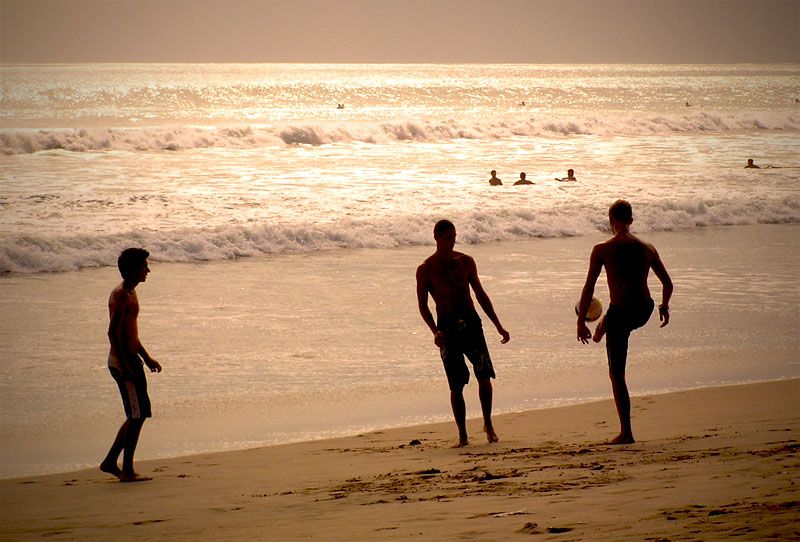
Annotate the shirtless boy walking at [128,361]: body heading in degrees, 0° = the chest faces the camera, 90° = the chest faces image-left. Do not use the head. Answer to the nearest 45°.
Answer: approximately 270°

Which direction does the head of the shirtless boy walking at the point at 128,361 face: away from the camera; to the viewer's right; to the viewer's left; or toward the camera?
to the viewer's right

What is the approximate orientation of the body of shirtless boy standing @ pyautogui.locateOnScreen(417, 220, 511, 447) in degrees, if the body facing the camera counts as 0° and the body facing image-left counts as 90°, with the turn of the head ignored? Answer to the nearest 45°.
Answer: approximately 0°

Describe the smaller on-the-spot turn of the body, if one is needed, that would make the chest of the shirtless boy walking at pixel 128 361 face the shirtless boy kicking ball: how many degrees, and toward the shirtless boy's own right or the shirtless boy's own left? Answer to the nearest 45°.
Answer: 0° — they already face them

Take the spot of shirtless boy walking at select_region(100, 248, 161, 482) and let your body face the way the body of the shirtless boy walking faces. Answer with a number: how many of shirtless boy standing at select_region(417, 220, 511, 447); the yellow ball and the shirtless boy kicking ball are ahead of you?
3

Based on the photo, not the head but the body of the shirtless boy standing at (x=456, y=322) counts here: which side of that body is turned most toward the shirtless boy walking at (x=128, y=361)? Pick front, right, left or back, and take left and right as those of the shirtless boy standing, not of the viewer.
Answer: right

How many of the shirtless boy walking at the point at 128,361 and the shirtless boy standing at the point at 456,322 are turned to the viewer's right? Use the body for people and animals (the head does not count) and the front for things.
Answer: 1

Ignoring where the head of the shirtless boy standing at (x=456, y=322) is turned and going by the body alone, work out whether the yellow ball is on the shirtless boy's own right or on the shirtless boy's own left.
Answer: on the shirtless boy's own left

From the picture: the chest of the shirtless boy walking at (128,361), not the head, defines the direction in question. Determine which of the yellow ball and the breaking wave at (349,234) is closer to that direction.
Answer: the yellow ball

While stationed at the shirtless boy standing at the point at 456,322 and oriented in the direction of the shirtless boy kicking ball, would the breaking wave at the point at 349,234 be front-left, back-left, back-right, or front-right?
back-left

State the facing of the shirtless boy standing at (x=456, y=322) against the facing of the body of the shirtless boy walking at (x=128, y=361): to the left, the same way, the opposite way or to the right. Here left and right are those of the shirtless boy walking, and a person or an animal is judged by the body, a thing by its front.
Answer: to the right

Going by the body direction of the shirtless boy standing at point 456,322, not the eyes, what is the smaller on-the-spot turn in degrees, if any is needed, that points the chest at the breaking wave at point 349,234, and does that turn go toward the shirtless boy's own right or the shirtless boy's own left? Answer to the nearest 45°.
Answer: approximately 180°

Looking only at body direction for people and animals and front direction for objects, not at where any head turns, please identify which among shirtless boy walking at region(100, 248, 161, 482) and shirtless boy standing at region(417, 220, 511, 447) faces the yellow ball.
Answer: the shirtless boy walking
